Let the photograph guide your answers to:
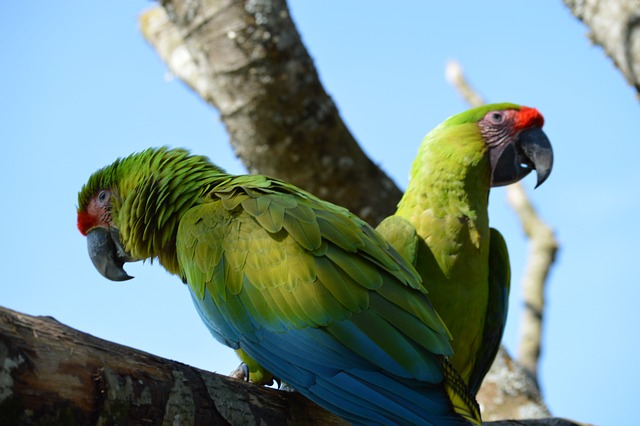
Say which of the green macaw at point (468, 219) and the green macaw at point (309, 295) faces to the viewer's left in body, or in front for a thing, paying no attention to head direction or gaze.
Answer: the green macaw at point (309, 295)

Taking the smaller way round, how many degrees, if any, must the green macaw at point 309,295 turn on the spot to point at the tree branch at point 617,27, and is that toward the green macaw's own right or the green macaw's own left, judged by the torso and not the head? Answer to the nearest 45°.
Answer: approximately 135° to the green macaw's own right

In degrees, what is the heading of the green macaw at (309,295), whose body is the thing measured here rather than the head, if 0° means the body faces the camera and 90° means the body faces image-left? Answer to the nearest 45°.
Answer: approximately 90°

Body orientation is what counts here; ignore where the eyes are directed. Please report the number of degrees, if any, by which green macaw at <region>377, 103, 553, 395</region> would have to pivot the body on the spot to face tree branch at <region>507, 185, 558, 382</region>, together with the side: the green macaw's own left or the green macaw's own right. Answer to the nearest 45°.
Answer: approximately 135° to the green macaw's own left

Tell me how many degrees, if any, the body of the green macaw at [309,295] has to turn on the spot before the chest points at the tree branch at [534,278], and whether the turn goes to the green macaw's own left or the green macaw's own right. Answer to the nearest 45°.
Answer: approximately 135° to the green macaw's own right

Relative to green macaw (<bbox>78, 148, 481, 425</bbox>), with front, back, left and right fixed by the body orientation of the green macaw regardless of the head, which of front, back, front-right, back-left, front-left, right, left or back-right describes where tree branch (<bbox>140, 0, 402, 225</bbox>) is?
right

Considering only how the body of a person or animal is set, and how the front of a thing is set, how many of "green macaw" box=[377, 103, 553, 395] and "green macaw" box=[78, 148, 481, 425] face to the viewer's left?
1

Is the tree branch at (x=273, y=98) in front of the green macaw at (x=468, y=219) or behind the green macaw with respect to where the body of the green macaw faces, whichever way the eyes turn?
behind

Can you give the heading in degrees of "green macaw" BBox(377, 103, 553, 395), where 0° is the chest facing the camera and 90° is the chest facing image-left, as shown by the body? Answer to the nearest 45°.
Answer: approximately 315°

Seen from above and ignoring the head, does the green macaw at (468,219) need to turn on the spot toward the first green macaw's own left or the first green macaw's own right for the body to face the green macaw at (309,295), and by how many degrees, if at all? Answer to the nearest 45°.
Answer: approximately 90° to the first green macaw's own right
